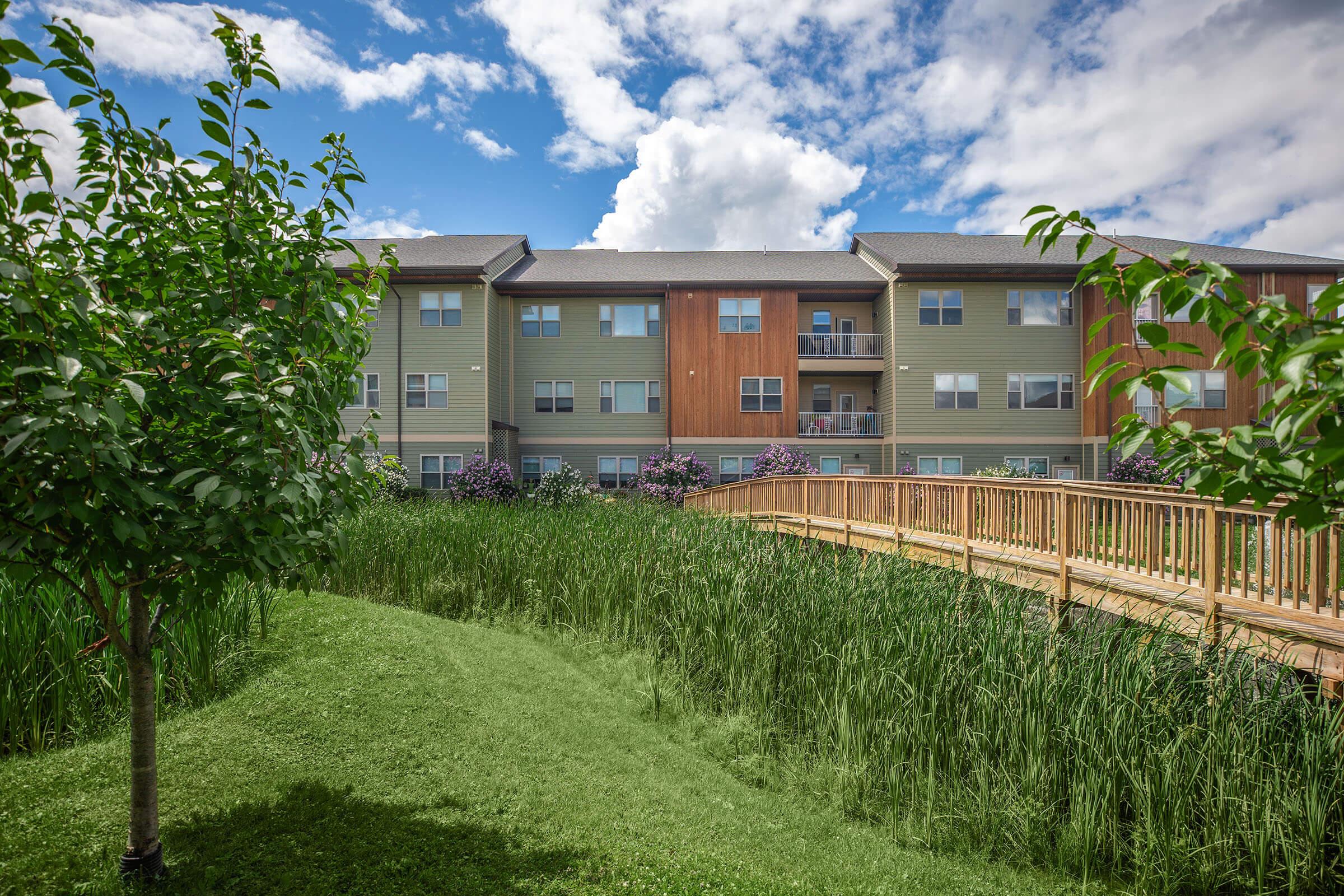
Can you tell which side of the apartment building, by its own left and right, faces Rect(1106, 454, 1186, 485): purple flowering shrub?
left

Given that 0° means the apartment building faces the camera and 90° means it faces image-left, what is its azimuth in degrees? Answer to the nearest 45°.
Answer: approximately 0°

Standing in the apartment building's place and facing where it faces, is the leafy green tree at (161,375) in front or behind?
in front

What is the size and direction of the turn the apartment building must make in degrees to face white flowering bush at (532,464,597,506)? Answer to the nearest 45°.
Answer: approximately 45° to its right

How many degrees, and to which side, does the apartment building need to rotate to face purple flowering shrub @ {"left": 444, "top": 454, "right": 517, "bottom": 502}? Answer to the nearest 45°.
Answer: approximately 45° to its right

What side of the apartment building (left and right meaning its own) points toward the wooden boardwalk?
front

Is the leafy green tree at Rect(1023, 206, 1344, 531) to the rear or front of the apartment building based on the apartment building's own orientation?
to the front
